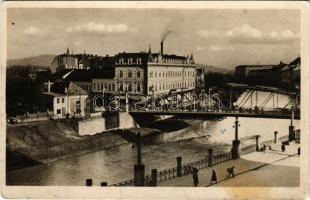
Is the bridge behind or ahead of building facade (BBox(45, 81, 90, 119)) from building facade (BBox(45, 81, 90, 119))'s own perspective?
ahead

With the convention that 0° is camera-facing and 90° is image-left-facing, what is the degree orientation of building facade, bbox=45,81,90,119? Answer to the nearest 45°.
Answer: approximately 315°

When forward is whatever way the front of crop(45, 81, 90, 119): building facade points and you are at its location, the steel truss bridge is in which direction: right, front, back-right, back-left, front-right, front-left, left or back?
front-left

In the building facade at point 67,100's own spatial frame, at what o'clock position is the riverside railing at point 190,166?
The riverside railing is roughly at 11 o'clock from the building facade.
